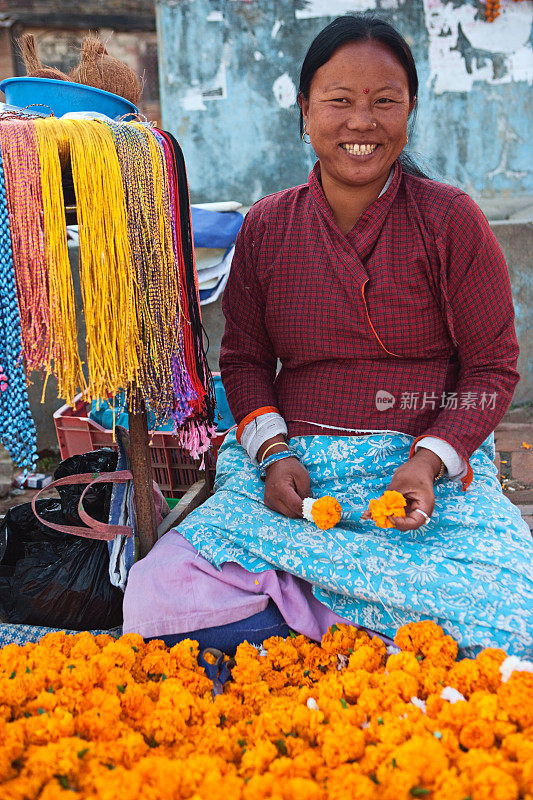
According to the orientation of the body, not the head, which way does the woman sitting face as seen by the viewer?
toward the camera

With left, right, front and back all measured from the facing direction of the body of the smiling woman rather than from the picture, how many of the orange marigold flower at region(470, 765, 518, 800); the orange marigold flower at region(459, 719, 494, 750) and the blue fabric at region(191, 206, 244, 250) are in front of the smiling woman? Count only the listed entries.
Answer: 2

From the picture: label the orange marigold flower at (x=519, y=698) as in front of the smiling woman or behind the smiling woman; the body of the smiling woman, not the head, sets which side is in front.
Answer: in front

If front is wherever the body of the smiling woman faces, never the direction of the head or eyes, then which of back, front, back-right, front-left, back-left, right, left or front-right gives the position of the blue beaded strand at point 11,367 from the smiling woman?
front-right

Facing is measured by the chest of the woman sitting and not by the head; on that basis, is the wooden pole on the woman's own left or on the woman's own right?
on the woman's own right

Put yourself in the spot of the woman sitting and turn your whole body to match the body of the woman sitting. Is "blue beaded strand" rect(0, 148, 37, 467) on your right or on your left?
on your right

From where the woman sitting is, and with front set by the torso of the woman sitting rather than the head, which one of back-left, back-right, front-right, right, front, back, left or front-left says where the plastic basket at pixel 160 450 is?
back-right

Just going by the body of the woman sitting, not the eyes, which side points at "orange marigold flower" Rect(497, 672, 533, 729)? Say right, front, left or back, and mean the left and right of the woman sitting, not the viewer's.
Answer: front

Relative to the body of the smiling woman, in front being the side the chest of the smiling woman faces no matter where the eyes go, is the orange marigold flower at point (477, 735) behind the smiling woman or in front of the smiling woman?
in front

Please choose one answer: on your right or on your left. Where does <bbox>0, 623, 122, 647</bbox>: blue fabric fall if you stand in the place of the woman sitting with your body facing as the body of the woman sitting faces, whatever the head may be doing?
on your right

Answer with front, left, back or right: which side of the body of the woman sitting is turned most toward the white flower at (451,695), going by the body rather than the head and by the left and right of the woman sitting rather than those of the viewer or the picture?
front

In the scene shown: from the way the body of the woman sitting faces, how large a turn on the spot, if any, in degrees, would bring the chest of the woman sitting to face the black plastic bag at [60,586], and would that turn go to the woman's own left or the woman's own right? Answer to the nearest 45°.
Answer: approximately 90° to the woman's own right

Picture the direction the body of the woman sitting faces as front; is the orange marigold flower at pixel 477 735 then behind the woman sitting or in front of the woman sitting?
in front

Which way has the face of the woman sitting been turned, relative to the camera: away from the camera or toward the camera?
toward the camera

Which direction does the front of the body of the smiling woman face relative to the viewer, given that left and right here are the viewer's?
facing the viewer
